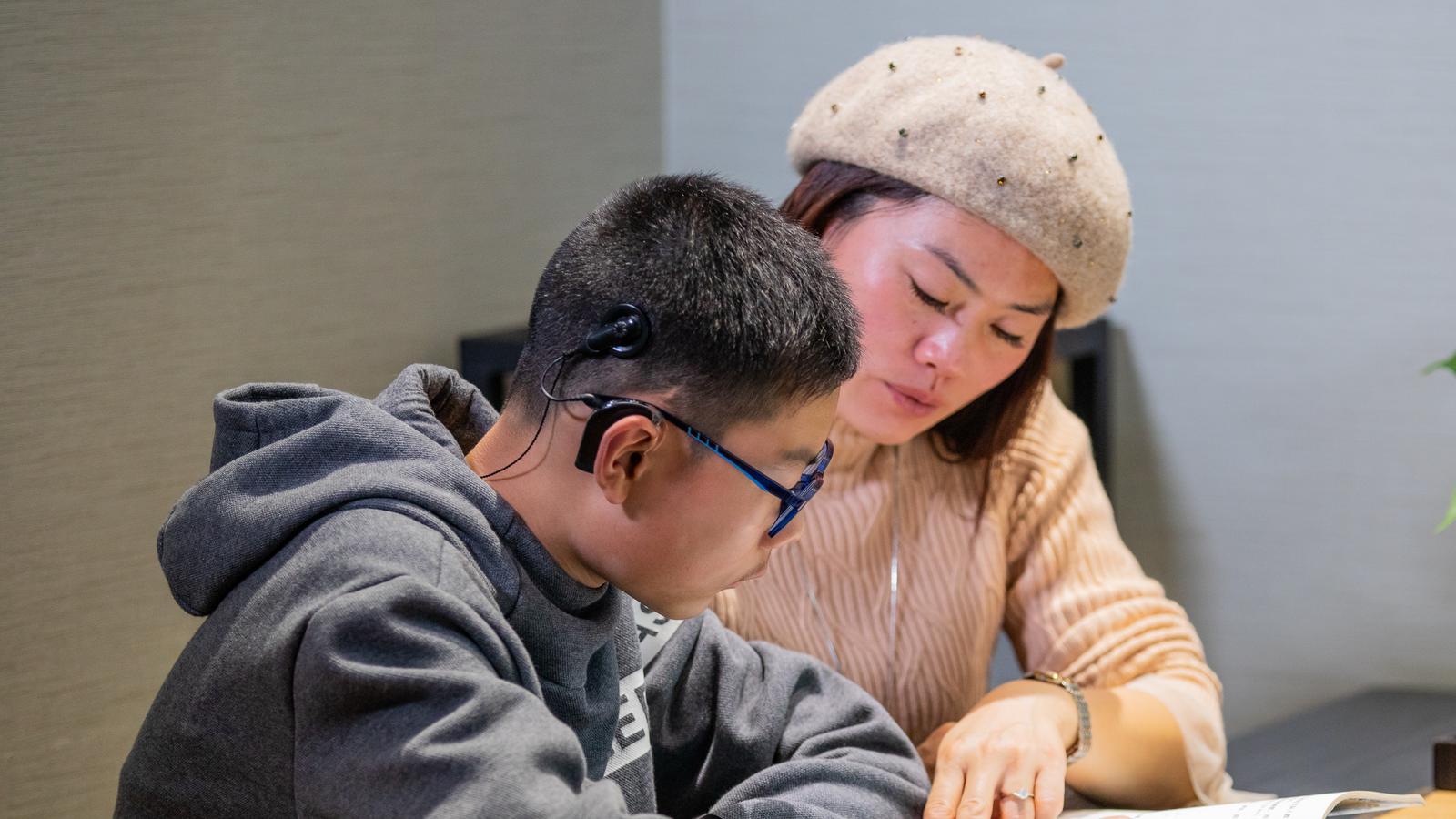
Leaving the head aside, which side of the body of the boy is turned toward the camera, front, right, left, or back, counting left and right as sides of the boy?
right

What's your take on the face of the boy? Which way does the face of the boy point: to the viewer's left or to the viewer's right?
to the viewer's right

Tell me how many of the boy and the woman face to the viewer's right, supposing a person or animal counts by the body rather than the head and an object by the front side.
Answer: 1

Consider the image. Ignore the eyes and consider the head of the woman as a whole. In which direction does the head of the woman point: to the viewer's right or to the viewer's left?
to the viewer's left

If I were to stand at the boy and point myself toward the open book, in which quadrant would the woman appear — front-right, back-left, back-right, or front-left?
front-left

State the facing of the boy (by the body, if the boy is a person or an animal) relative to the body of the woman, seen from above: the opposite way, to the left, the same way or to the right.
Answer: to the left

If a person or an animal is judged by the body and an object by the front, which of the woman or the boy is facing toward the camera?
the woman

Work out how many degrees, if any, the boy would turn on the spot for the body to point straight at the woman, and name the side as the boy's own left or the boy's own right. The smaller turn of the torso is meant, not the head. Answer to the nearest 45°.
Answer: approximately 45° to the boy's own left

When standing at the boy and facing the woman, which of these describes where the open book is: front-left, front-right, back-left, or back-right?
front-right

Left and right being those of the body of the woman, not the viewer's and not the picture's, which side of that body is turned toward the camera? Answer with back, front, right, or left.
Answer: front
